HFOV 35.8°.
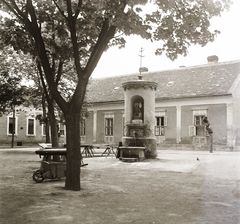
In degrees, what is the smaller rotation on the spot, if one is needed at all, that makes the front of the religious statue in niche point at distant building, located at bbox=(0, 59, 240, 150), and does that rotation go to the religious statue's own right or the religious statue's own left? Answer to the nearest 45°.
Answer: approximately 180°

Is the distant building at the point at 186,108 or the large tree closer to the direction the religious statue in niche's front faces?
the large tree

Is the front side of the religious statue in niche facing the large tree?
yes

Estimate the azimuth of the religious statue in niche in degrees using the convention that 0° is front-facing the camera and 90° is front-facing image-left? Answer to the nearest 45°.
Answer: approximately 0°
